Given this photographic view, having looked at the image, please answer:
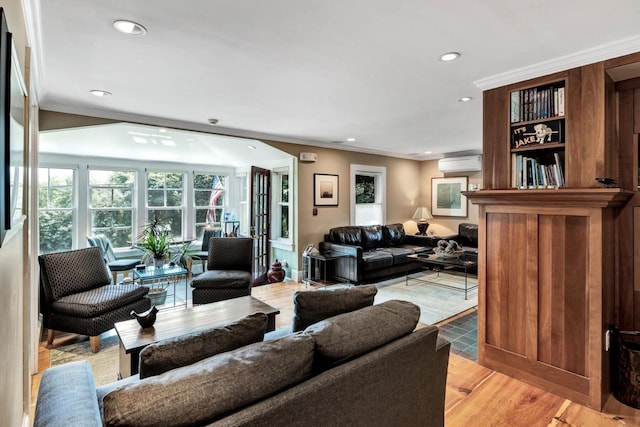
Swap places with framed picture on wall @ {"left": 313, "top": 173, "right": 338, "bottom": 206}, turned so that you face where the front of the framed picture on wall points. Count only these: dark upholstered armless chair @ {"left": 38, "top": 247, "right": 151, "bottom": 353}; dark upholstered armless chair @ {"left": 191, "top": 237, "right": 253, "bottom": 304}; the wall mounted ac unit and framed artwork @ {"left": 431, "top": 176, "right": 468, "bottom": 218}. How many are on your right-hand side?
2

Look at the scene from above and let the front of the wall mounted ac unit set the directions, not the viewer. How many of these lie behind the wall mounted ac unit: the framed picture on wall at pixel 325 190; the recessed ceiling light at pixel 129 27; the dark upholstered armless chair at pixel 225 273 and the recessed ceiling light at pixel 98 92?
0

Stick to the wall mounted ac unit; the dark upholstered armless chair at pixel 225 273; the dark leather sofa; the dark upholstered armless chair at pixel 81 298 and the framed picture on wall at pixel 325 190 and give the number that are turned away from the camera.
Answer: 0

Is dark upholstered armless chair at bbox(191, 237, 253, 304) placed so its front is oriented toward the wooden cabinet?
no

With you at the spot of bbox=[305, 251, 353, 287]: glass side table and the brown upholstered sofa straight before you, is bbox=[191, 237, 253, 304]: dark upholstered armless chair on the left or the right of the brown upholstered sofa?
right

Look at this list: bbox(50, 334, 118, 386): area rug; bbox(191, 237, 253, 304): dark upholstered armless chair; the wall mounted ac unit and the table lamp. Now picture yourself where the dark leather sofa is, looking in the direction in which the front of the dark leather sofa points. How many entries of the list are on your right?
2

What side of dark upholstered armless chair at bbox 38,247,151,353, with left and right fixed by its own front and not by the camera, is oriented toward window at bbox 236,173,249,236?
left

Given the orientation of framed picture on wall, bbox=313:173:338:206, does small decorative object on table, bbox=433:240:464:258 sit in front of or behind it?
in front

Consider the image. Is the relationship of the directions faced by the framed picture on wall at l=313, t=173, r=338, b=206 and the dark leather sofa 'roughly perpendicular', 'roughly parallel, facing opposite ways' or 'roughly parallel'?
roughly parallel

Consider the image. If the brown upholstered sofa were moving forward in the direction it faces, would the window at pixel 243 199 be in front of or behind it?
in front

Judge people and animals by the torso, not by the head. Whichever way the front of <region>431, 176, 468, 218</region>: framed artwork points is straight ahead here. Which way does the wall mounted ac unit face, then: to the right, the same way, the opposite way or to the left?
the same way

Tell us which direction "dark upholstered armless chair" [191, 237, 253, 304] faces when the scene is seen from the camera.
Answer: facing the viewer and to the left of the viewer

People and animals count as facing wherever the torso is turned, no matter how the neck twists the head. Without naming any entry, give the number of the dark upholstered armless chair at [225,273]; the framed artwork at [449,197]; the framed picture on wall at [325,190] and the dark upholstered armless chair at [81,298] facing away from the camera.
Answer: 0

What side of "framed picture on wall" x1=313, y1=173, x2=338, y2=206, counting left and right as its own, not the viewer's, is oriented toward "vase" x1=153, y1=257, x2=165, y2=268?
right

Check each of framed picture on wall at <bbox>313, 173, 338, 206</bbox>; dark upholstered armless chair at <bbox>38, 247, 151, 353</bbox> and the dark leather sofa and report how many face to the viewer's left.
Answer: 0

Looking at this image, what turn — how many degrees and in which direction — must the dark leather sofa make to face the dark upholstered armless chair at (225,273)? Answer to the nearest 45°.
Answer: approximately 90° to its right

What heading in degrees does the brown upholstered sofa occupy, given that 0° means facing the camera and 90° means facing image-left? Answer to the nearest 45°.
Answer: approximately 135°
